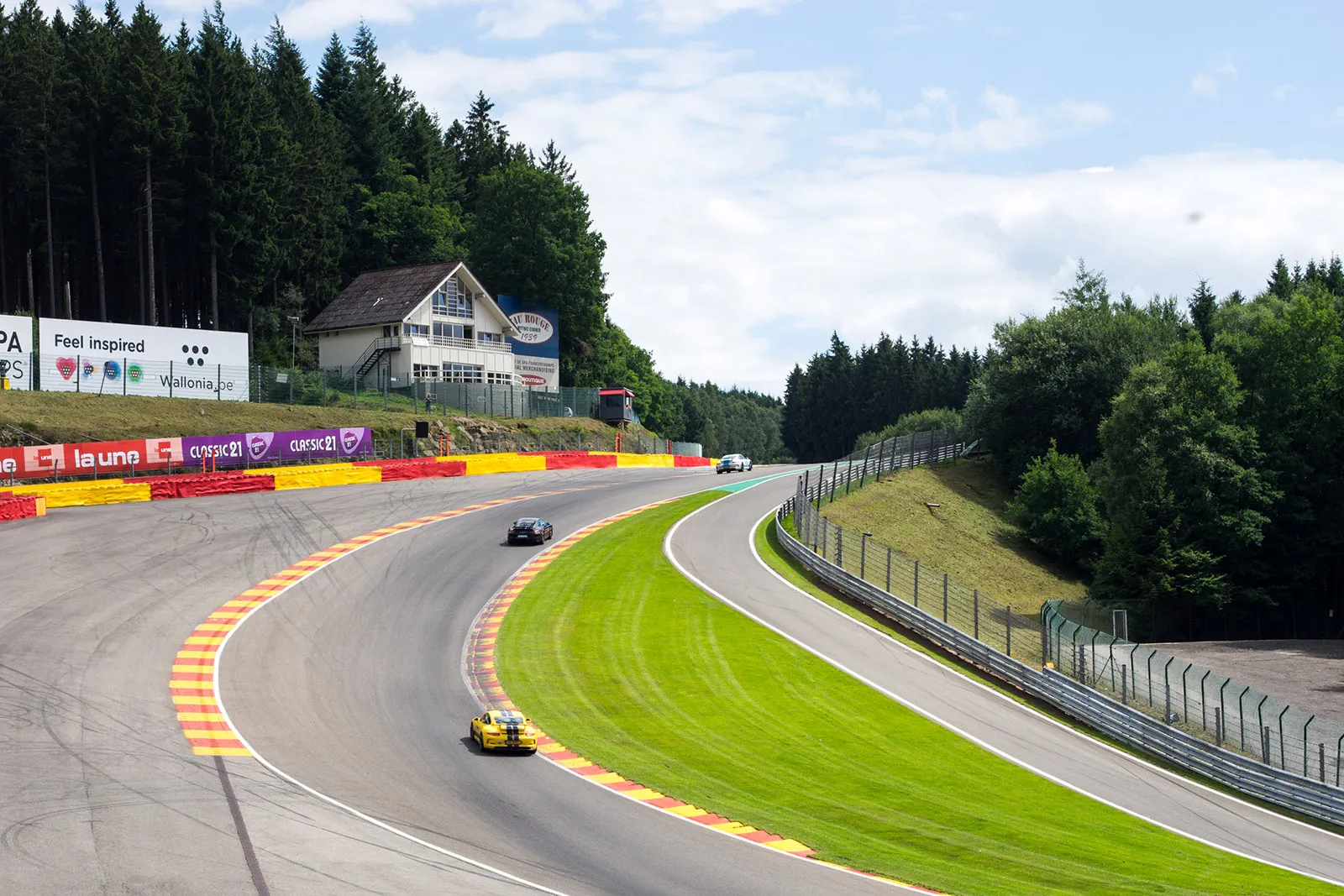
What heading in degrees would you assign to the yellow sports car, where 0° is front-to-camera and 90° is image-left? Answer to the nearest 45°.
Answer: approximately 135°

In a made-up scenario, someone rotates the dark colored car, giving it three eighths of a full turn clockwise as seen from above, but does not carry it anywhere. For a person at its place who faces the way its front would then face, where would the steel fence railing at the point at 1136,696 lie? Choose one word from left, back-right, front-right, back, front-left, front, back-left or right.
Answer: front-left

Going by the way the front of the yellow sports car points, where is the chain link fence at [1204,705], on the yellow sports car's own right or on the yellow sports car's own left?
on the yellow sports car's own right

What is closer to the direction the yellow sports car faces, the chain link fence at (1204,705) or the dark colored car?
the dark colored car

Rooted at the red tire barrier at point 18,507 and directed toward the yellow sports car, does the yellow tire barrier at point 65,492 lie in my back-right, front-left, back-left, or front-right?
back-left

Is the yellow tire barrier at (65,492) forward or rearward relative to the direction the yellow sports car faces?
forward

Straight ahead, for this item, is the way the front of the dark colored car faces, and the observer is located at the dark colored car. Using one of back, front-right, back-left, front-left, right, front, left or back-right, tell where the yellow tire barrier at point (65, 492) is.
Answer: back-left

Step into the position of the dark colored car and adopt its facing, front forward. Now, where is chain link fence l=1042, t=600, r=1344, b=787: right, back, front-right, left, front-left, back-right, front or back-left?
right

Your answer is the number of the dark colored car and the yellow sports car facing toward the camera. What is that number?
0

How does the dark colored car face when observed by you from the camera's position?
facing away from the viewer and to the right of the viewer

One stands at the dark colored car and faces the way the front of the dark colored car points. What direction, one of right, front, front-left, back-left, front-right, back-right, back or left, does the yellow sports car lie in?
back-right

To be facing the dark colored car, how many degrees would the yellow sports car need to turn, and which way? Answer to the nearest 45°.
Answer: approximately 45° to its right
